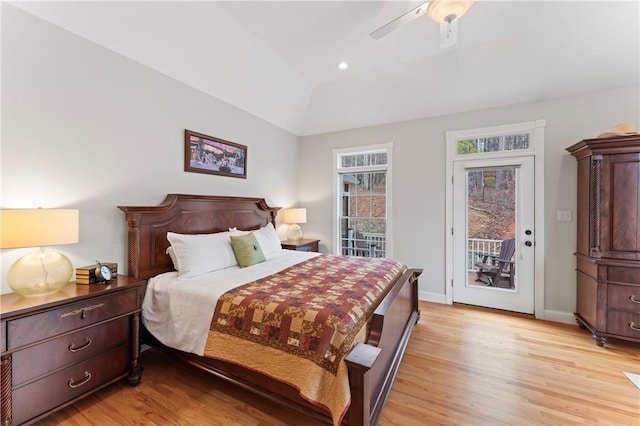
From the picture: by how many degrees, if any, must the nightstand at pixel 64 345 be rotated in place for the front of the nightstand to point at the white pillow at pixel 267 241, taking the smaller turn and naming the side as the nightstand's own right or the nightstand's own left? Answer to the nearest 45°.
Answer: approximately 45° to the nightstand's own left

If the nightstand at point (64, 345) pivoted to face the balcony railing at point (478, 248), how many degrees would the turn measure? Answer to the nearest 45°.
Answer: approximately 45° to its left

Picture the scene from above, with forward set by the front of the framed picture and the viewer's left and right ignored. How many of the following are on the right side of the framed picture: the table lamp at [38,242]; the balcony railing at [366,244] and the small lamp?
1

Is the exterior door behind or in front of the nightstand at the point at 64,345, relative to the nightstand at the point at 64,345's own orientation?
in front

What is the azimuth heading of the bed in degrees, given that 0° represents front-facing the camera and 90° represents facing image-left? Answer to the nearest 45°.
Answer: approximately 315°

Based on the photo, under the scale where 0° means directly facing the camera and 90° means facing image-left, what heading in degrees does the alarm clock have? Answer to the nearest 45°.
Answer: approximately 315°

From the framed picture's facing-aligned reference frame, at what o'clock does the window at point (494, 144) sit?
The window is roughly at 11 o'clock from the framed picture.

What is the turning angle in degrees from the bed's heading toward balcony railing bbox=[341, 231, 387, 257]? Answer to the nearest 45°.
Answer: approximately 90° to its left

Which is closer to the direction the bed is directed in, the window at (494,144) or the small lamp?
the window

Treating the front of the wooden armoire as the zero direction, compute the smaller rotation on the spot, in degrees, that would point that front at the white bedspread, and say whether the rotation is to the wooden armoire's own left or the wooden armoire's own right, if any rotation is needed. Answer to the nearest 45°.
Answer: approximately 45° to the wooden armoire's own right

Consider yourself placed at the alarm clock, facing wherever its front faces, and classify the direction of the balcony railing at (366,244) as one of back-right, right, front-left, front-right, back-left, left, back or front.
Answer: front-left
